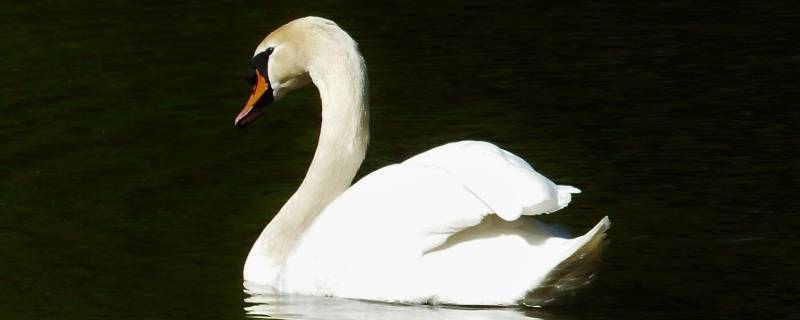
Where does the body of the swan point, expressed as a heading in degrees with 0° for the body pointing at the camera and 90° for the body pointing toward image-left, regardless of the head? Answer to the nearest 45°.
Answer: approximately 90°
